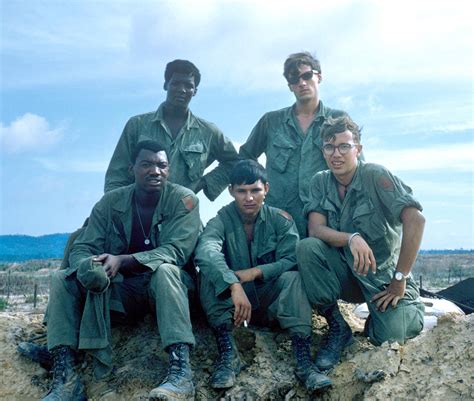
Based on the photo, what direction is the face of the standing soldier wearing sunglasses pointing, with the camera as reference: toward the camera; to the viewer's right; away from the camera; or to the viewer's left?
toward the camera

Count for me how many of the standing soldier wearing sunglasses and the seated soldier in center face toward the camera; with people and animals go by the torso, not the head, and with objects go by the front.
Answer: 2

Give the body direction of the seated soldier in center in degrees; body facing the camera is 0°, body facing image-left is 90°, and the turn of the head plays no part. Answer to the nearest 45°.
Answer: approximately 0°

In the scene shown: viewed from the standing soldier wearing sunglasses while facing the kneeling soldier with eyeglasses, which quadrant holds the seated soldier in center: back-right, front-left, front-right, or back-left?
front-right

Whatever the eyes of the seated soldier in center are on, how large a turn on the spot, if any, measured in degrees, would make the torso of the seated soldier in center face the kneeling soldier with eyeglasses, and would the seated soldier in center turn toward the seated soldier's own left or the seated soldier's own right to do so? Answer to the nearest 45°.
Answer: approximately 90° to the seated soldier's own left

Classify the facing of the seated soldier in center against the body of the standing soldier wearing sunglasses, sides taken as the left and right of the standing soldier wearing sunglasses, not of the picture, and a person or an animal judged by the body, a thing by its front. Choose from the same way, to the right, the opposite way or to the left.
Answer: the same way

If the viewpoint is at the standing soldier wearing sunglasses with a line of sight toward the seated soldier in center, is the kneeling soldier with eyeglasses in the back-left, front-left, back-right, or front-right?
front-left

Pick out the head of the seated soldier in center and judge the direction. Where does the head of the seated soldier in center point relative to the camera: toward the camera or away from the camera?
toward the camera

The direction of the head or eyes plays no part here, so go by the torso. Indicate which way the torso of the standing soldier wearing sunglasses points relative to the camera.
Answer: toward the camera

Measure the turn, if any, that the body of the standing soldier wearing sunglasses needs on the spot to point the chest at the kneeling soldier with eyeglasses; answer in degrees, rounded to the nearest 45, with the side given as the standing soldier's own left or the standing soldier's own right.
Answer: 0° — they already face them
